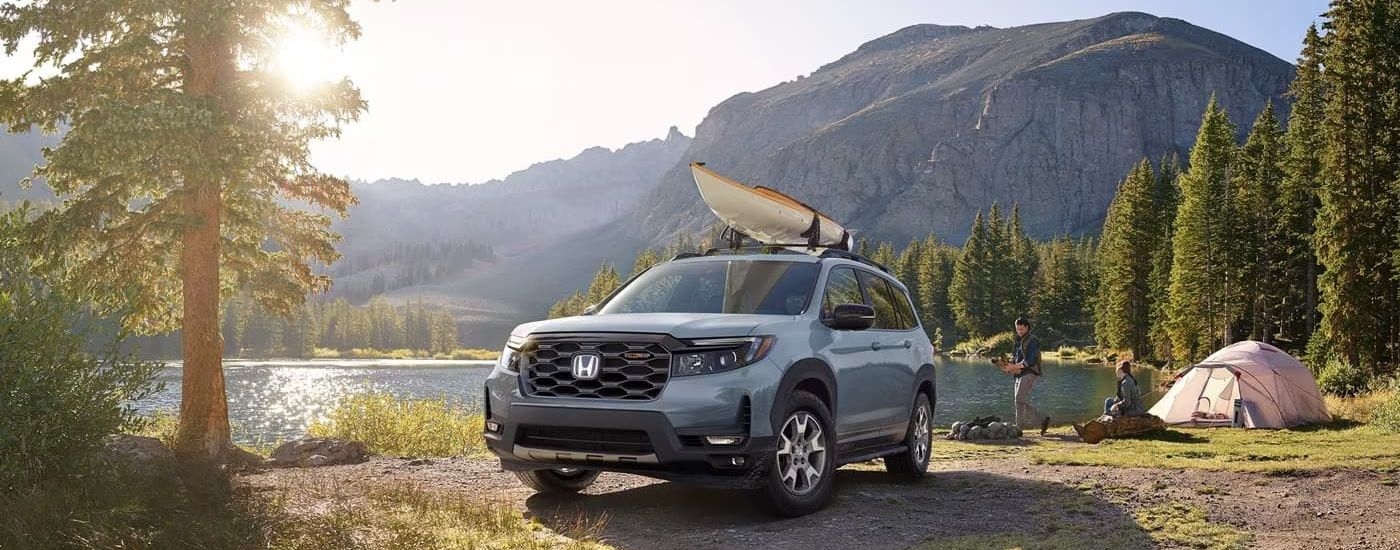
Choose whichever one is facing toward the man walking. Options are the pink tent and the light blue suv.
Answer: the pink tent

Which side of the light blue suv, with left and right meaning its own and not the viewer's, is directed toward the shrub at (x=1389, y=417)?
back

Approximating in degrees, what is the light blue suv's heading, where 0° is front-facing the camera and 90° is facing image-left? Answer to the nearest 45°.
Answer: approximately 45°

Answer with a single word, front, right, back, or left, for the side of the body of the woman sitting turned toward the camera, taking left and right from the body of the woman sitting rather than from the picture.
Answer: left

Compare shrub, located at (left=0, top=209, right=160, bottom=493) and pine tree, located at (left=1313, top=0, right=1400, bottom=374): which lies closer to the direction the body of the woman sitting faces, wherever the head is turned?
the shrub

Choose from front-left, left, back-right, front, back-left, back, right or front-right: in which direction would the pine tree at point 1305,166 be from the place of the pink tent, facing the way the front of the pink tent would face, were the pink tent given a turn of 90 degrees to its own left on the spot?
back-left

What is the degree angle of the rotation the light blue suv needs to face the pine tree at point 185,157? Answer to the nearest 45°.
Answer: approximately 90° to its right
